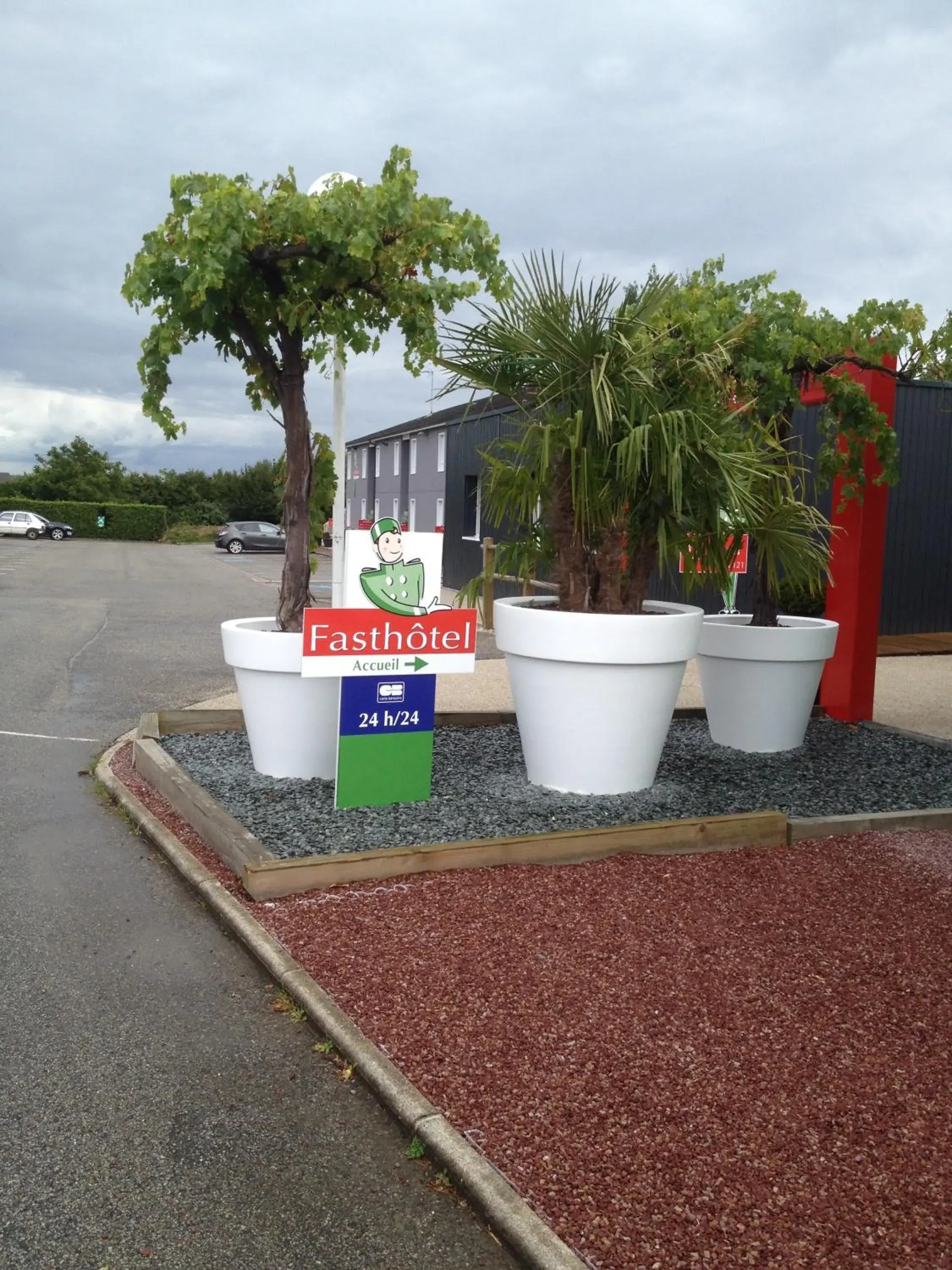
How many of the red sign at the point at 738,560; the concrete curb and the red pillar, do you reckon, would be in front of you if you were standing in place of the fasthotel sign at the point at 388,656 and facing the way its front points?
1

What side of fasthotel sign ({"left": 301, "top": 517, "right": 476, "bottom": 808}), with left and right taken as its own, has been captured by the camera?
front

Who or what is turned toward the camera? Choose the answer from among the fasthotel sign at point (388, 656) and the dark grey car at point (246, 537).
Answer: the fasthotel sign

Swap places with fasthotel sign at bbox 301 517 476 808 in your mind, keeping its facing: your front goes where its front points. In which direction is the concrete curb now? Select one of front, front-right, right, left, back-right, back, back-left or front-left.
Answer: front

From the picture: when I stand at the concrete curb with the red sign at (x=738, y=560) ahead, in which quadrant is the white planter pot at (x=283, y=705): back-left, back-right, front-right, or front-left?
front-left

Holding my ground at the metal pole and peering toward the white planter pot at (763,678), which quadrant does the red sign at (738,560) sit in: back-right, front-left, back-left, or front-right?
front-left

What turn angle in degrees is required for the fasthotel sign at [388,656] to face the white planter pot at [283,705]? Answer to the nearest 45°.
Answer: approximately 135° to its right

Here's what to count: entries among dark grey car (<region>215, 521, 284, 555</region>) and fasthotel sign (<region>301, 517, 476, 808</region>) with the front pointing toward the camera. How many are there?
1

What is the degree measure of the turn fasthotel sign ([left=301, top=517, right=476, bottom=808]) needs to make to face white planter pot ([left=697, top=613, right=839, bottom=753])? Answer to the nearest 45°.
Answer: approximately 135° to its left

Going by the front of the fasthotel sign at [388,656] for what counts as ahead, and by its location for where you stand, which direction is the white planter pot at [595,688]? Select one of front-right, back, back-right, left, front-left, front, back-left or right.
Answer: left

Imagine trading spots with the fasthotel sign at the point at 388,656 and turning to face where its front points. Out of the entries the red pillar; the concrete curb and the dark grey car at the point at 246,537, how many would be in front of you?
1

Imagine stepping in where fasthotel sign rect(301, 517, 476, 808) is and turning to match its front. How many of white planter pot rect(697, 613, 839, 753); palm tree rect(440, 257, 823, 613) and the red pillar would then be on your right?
0
